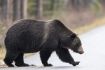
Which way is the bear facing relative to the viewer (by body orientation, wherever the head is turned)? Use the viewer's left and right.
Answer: facing to the right of the viewer
